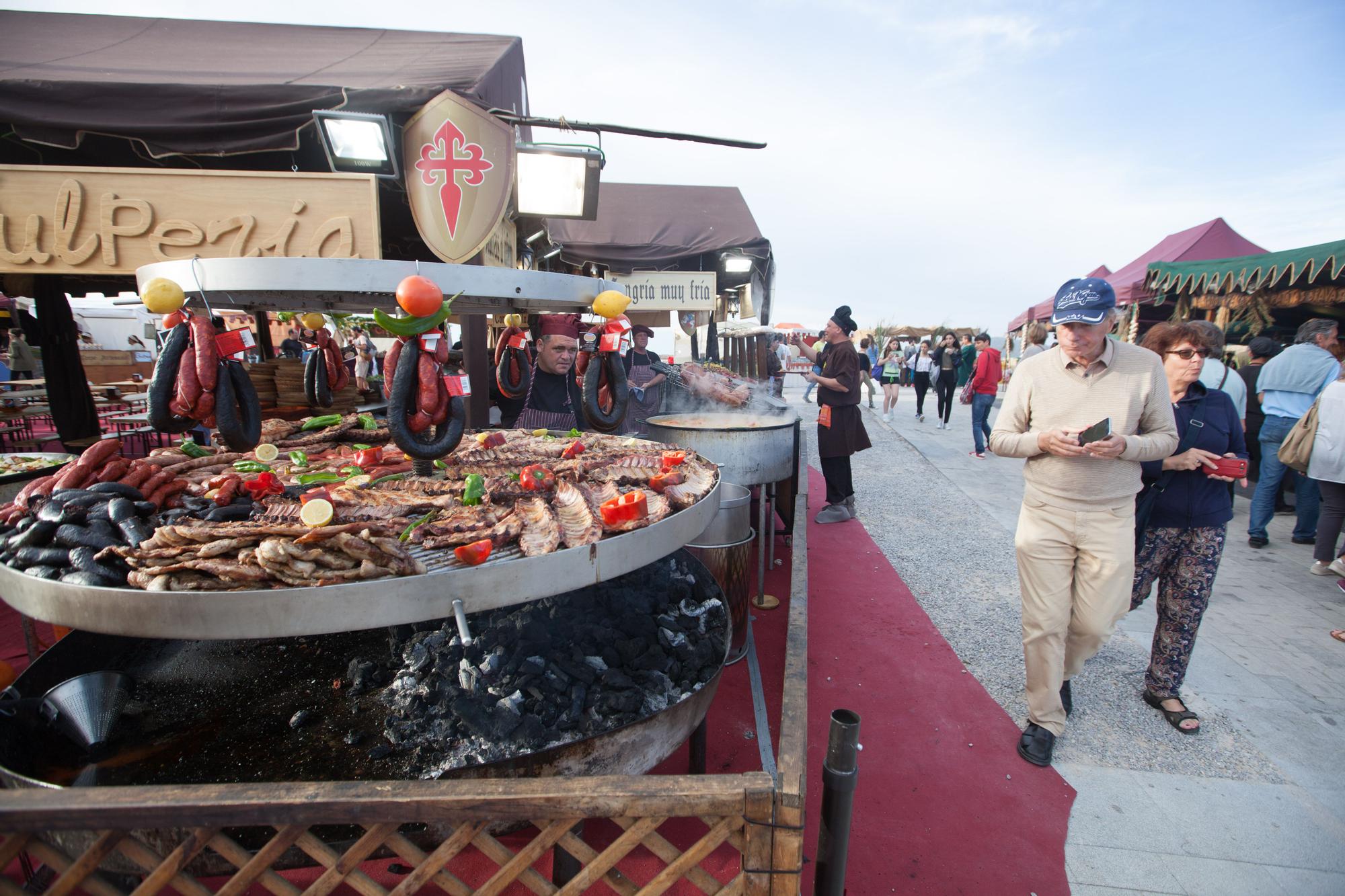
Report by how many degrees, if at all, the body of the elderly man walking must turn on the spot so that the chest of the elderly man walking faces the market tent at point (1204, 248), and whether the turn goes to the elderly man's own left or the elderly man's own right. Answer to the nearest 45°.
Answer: approximately 180°

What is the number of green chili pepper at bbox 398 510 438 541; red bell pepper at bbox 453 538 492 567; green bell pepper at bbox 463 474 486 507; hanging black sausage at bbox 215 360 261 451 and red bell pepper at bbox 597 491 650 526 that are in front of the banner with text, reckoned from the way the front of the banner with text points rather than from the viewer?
5

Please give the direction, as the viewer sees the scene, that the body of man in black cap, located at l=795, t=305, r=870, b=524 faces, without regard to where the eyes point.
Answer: to the viewer's left

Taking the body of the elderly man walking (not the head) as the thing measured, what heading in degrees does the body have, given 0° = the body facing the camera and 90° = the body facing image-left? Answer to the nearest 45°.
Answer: approximately 0°

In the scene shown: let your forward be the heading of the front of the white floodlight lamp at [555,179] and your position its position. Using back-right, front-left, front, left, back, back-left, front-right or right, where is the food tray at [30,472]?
right

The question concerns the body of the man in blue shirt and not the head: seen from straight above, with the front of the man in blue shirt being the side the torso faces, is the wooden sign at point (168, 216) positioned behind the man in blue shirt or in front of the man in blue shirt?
behind

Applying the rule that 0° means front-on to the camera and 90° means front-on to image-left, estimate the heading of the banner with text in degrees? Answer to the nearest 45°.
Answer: approximately 0°
